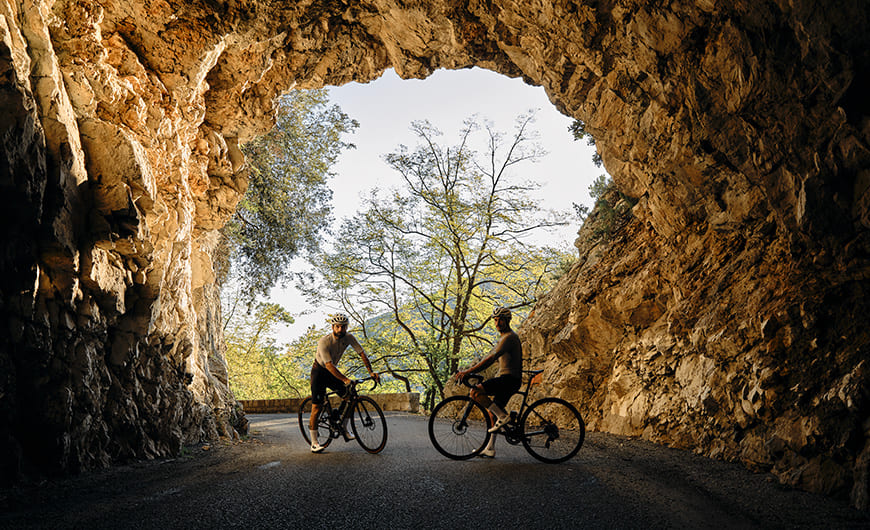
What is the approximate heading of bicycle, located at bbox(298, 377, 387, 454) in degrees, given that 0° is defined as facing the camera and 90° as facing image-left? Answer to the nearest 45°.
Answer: approximately 315°

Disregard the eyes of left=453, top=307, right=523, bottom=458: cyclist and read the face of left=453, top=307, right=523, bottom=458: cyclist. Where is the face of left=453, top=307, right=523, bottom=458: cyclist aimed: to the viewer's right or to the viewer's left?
to the viewer's left

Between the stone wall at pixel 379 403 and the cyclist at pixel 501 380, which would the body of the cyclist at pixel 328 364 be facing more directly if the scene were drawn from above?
the cyclist

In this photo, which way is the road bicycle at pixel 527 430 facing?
to the viewer's left

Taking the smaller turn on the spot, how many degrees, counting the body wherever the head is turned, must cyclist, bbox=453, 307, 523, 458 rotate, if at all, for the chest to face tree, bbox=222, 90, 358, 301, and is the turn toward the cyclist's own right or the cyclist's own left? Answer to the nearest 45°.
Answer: approximately 45° to the cyclist's own right

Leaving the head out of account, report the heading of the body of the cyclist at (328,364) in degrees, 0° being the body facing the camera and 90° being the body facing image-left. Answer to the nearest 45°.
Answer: approximately 315°

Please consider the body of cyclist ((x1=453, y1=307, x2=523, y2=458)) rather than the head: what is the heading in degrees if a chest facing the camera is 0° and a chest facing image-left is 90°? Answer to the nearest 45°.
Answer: approximately 90°

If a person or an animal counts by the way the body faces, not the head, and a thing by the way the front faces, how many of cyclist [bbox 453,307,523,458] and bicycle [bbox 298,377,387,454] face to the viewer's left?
1

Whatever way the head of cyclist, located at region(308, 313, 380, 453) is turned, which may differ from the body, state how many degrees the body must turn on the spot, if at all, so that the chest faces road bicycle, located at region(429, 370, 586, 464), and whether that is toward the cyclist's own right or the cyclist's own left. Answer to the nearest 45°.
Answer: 0° — they already face it
